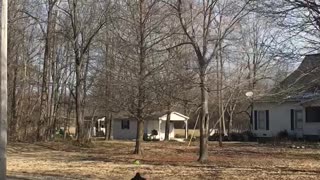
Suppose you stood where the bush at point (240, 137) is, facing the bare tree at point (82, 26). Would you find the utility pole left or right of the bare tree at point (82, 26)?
left

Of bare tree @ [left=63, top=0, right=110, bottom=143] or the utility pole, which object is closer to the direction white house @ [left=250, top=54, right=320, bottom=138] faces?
the utility pole

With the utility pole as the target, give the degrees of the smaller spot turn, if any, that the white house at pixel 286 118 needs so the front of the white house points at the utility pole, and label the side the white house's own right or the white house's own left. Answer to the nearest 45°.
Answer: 0° — it already faces it

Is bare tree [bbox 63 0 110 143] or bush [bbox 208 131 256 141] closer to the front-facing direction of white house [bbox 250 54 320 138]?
the bare tree

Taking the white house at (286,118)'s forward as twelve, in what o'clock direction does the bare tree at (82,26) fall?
The bare tree is roughly at 2 o'clock from the white house.

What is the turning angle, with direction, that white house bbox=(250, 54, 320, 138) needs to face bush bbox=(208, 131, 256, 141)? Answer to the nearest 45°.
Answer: approximately 135° to its right

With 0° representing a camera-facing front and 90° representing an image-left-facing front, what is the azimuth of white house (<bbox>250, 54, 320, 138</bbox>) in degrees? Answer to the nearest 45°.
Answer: approximately 0°

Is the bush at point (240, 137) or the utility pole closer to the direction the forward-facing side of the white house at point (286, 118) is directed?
the utility pole
